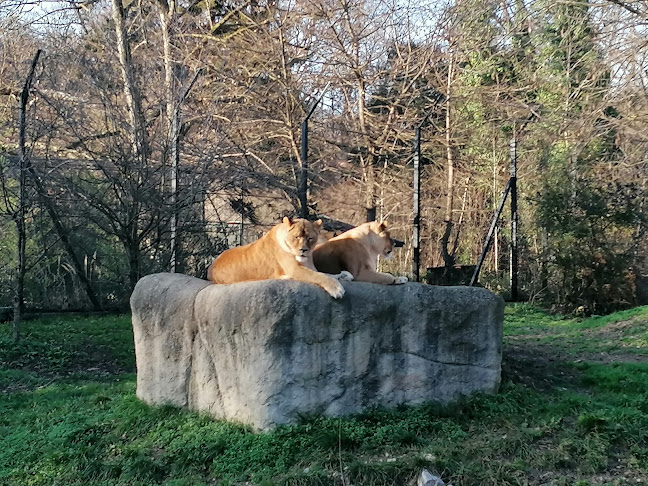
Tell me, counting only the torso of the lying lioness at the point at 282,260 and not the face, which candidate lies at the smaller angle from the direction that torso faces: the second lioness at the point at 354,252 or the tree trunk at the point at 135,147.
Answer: the second lioness

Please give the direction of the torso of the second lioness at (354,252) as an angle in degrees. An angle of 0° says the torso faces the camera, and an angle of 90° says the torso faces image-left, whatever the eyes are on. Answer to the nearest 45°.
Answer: approximately 270°

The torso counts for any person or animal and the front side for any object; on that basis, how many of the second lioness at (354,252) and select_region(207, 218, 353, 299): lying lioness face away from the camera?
0

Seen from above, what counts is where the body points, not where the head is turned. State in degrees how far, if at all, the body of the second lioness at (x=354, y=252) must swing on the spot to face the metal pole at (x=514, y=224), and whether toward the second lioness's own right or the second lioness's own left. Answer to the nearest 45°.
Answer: approximately 45° to the second lioness's own left
